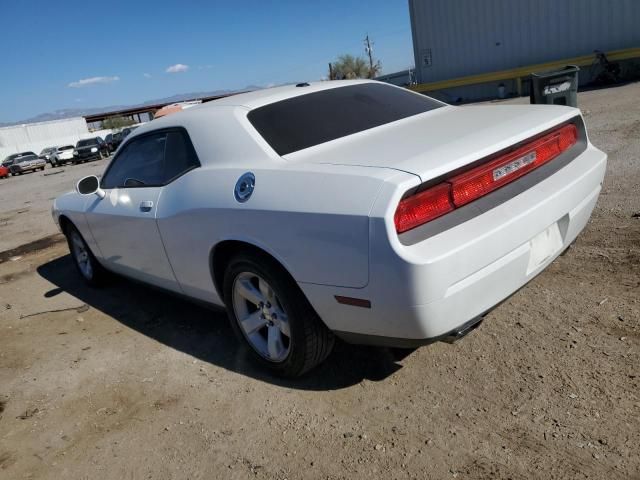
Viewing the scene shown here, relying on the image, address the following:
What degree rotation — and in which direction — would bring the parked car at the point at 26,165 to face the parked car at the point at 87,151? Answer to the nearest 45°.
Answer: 0° — it already faces it

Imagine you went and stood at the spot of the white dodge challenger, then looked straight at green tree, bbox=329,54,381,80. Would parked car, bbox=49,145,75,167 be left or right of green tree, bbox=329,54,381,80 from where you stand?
left

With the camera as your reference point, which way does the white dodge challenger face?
facing away from the viewer and to the left of the viewer

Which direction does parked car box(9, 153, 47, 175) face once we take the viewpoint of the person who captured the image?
facing the viewer and to the right of the viewer

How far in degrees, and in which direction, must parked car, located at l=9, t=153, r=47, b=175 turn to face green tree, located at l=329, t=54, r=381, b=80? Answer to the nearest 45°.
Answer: approximately 45° to its left

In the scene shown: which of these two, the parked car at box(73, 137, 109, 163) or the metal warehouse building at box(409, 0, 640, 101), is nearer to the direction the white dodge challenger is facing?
the parked car

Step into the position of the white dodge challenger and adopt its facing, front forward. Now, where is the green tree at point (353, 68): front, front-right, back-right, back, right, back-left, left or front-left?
front-right

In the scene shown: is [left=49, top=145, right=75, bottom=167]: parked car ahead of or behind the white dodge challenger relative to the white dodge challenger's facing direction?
ahead

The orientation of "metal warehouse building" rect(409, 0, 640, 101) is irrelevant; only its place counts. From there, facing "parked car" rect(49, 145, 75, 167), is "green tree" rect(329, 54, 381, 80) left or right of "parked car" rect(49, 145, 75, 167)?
right

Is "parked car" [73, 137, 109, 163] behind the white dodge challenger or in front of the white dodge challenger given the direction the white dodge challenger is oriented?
in front
